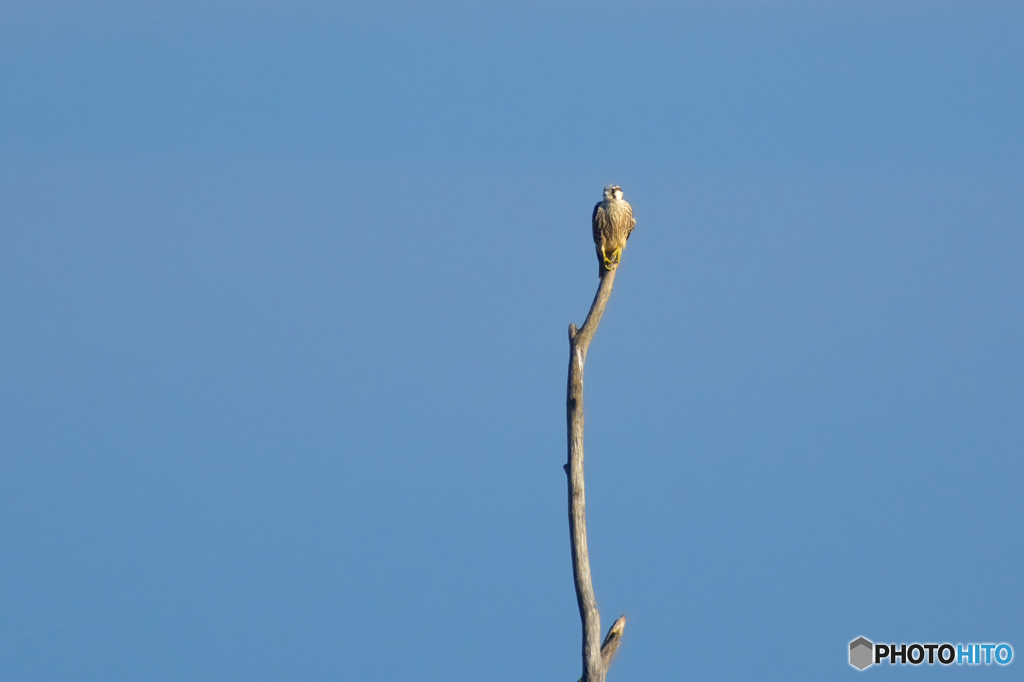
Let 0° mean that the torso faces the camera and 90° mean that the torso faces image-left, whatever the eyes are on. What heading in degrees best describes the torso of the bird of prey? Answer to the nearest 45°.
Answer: approximately 0°
